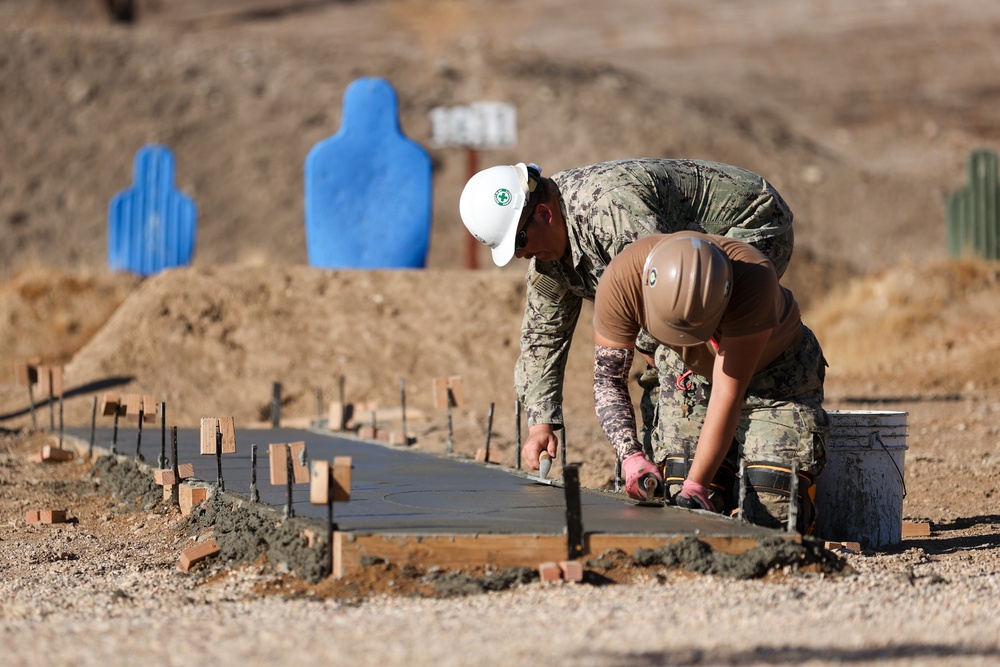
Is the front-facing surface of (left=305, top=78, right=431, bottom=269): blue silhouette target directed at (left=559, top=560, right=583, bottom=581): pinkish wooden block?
yes

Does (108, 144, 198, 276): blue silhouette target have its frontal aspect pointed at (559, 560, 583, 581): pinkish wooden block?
yes

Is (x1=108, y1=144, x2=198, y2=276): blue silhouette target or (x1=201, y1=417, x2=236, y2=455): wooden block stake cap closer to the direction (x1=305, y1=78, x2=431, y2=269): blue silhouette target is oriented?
the wooden block stake cap

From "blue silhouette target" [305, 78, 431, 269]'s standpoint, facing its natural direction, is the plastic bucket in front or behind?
in front

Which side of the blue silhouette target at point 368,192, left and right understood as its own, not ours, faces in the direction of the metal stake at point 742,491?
front

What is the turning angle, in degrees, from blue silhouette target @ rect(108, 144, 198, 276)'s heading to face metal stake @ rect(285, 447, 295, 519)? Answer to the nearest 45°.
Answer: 0° — it already faces it

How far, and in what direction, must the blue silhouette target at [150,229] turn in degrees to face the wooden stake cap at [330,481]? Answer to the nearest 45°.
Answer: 0° — it already faces it

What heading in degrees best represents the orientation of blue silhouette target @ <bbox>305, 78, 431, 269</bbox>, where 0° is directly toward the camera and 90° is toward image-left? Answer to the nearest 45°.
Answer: approximately 0°

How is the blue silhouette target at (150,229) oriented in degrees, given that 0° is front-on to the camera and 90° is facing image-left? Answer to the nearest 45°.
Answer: approximately 0°

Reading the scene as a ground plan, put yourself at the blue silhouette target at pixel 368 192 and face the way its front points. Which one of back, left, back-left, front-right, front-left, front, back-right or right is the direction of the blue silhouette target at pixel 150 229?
back-right

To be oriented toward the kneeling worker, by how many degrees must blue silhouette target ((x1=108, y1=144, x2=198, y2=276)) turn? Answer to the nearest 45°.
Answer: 0° — it already faces them

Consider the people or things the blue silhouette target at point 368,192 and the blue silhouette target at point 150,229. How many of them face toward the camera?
2

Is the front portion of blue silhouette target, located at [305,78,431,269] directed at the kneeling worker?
yes
